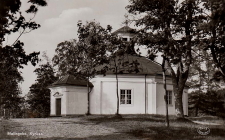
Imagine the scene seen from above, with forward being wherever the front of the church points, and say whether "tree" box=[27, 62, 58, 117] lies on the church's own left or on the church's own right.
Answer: on the church's own right

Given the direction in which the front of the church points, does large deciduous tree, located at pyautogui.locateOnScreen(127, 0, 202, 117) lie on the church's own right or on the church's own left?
on the church's own left

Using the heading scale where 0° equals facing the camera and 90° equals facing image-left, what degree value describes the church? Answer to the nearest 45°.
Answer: approximately 45°

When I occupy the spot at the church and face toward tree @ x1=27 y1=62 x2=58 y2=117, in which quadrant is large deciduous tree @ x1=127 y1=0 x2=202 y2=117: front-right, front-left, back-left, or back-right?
back-left
